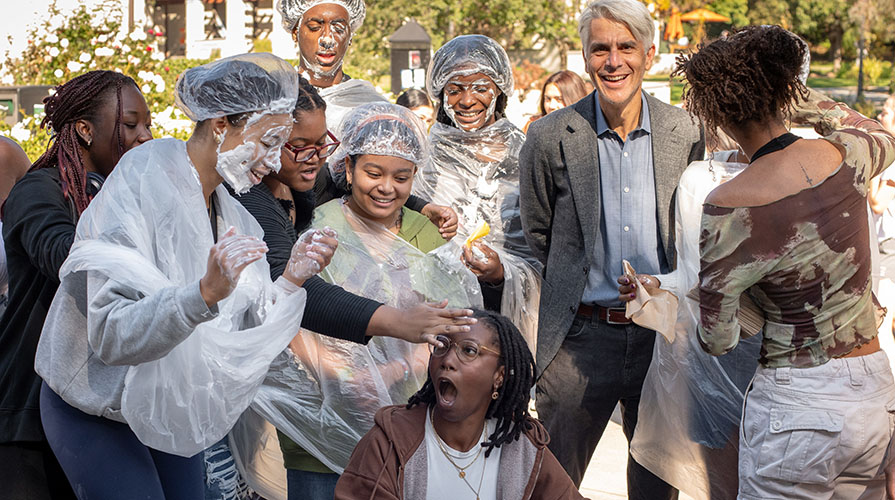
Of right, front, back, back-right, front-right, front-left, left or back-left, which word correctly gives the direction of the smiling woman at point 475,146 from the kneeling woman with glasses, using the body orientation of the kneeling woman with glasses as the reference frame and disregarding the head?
back

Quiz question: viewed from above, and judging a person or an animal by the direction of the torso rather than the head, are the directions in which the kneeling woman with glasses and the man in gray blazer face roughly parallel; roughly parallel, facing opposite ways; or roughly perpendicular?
roughly parallel

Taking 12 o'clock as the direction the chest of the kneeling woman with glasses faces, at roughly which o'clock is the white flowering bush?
The white flowering bush is roughly at 5 o'clock from the kneeling woman with glasses.

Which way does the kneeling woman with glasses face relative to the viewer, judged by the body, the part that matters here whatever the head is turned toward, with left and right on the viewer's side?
facing the viewer

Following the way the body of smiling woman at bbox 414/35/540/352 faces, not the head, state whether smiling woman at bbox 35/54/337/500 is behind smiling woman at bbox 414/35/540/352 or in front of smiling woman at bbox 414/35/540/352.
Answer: in front

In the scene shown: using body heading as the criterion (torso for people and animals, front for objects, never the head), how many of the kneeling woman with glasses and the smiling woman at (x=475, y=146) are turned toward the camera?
2

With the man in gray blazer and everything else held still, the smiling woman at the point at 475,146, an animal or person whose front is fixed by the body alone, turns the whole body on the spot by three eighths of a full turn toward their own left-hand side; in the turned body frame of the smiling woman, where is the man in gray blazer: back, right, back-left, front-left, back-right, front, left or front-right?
right

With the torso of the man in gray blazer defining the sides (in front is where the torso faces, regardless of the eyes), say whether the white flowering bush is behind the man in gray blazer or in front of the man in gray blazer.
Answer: behind

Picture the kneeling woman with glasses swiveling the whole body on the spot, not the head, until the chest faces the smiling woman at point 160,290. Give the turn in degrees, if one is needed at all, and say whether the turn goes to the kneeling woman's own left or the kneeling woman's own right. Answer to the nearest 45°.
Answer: approximately 45° to the kneeling woman's own right

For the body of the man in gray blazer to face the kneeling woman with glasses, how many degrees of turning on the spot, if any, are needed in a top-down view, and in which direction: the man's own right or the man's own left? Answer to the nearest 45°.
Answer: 0° — they already face them

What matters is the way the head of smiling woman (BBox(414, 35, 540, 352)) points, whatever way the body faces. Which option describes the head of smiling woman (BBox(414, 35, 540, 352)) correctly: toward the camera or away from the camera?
toward the camera

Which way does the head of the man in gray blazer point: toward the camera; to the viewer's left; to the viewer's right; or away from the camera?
toward the camera

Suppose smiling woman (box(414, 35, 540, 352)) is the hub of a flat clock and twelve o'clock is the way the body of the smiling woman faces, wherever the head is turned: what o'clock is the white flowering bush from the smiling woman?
The white flowering bush is roughly at 5 o'clock from the smiling woman.

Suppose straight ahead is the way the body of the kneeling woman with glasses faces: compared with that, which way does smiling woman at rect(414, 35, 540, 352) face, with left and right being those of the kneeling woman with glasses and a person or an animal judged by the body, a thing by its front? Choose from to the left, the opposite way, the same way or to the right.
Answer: the same way
